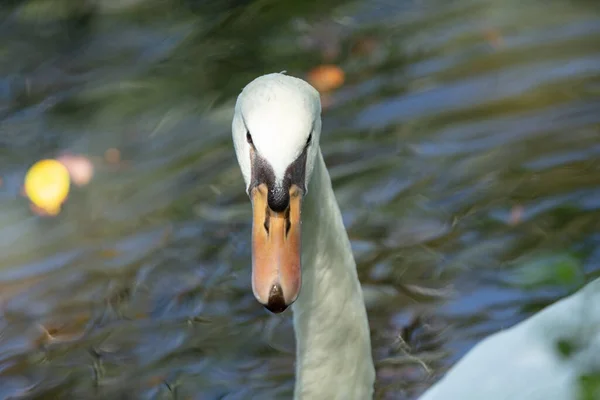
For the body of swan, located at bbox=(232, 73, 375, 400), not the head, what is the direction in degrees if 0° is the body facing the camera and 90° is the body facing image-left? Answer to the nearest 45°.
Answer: approximately 0°

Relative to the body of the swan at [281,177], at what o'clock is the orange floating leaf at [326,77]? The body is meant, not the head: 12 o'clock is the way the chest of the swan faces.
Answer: The orange floating leaf is roughly at 6 o'clock from the swan.

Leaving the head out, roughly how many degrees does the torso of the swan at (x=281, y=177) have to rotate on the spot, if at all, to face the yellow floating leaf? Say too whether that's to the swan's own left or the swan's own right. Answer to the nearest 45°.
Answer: approximately 135° to the swan's own right
